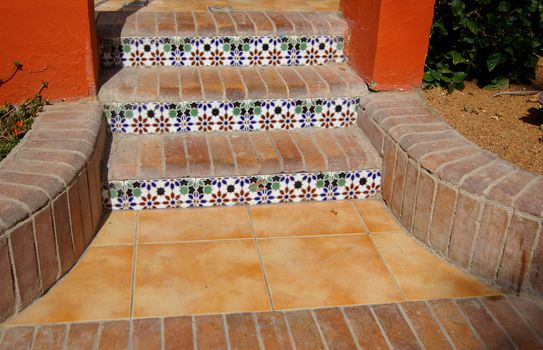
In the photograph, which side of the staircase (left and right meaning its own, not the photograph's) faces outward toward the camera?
front

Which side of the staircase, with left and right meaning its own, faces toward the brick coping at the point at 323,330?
front

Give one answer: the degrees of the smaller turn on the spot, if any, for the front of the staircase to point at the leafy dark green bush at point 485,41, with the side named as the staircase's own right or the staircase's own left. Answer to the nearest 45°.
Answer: approximately 90° to the staircase's own left

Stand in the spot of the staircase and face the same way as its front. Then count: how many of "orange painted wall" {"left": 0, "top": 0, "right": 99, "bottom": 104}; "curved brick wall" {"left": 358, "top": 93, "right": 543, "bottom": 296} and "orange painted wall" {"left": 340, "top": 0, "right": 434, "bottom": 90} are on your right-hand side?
1

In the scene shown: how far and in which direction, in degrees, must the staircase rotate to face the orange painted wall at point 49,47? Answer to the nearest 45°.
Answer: approximately 90° to its right

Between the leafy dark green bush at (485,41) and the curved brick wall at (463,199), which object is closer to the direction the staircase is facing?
the curved brick wall

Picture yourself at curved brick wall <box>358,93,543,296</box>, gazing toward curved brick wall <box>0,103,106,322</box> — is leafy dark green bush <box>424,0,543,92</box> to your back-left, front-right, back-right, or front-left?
back-right

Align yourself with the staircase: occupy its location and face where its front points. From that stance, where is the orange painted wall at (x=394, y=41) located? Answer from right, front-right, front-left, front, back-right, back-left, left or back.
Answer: left

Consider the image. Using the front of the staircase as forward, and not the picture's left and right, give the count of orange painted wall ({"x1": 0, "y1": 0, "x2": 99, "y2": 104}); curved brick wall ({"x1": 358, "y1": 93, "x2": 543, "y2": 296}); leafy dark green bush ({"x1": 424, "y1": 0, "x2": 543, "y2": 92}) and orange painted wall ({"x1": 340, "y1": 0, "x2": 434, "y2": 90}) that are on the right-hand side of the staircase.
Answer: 1

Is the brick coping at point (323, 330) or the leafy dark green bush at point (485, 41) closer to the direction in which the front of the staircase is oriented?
the brick coping

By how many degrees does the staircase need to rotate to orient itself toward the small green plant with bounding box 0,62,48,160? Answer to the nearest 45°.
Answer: approximately 90° to its right

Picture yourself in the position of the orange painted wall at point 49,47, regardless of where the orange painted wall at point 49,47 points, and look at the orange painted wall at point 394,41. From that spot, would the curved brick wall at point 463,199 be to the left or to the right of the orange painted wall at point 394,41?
right

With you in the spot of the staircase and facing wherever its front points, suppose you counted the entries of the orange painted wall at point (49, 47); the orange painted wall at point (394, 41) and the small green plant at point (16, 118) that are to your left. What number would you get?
1

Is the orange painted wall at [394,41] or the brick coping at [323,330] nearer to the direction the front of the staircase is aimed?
the brick coping
